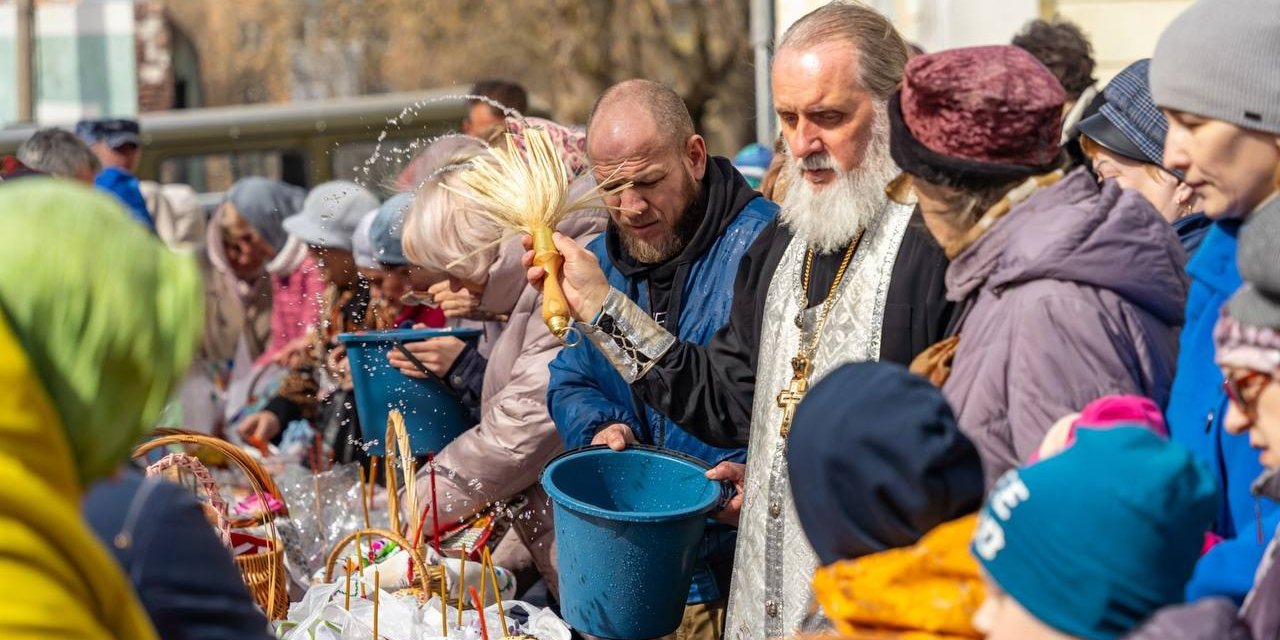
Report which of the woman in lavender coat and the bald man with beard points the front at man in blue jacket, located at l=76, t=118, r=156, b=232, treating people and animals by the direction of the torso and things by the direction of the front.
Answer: the woman in lavender coat

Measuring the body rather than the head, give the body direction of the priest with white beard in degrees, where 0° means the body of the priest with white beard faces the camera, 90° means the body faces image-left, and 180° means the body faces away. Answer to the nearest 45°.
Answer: approximately 45°

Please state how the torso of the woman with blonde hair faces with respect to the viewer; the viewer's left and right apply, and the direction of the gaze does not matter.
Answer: facing to the left of the viewer

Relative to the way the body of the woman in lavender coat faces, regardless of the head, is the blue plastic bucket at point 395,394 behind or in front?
in front

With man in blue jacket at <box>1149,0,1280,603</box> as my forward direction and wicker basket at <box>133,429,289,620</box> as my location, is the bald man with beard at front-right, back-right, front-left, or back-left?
front-left

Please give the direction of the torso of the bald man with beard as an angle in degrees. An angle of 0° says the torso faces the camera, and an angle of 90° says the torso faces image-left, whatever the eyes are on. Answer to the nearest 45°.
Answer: approximately 45°

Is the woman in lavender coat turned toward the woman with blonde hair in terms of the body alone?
yes

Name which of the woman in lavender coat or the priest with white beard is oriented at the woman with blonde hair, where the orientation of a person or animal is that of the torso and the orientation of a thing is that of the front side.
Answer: the woman in lavender coat

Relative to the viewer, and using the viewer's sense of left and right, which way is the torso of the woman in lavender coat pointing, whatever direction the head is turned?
facing away from the viewer and to the left of the viewer

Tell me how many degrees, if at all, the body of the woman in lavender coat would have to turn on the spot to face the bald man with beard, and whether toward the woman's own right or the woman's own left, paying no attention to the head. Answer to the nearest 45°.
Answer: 0° — they already face them

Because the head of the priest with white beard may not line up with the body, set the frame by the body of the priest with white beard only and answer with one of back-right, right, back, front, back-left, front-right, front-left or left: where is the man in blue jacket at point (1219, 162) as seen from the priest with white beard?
left

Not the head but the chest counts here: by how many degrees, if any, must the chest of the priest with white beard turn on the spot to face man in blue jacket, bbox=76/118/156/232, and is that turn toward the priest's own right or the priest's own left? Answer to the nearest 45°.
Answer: approximately 90° to the priest's own right

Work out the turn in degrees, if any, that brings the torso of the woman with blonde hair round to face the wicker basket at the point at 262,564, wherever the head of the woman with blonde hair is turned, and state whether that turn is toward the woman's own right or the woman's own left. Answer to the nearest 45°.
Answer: approximately 45° to the woman's own left

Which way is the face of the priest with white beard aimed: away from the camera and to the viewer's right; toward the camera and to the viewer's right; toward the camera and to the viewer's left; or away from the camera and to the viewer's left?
toward the camera and to the viewer's left

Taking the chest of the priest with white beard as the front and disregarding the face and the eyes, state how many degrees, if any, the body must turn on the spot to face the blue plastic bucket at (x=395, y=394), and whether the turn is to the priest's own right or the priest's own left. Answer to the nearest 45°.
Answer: approximately 90° to the priest's own right
